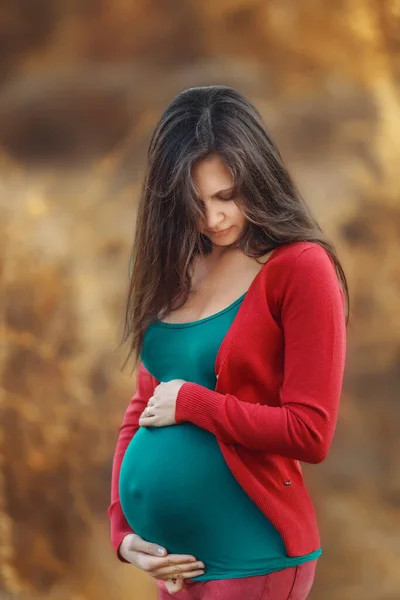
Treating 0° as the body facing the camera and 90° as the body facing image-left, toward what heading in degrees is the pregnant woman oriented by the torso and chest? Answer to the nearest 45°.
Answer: approximately 45°
